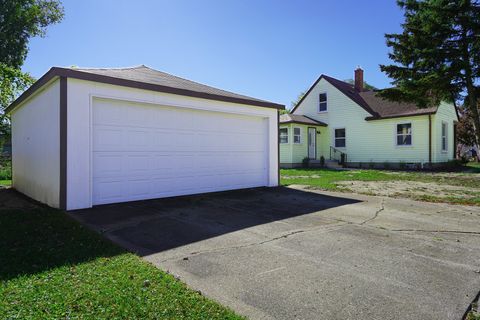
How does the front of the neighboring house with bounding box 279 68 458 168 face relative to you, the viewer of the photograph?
facing the viewer

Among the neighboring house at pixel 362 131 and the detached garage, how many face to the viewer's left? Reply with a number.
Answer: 0

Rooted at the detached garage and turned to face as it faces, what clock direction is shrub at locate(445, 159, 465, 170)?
The shrub is roughly at 10 o'clock from the detached garage.

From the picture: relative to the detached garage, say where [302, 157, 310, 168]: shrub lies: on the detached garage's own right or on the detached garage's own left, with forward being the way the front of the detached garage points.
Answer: on the detached garage's own left

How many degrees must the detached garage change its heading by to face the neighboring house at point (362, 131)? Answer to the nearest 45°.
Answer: approximately 90° to its left

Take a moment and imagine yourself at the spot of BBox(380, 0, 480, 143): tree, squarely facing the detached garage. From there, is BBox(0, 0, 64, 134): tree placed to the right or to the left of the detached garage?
right

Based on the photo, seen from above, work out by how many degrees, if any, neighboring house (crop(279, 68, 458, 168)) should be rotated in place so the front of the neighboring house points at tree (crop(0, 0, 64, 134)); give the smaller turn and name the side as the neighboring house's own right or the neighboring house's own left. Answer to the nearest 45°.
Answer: approximately 90° to the neighboring house's own right

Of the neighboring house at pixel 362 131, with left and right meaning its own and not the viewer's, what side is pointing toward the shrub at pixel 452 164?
left

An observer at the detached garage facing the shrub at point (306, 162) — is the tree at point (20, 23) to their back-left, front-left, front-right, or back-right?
front-left

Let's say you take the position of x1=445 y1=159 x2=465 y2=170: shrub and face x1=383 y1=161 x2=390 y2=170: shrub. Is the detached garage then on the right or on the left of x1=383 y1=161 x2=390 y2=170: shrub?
left

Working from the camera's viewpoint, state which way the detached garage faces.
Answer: facing the viewer and to the right of the viewer
